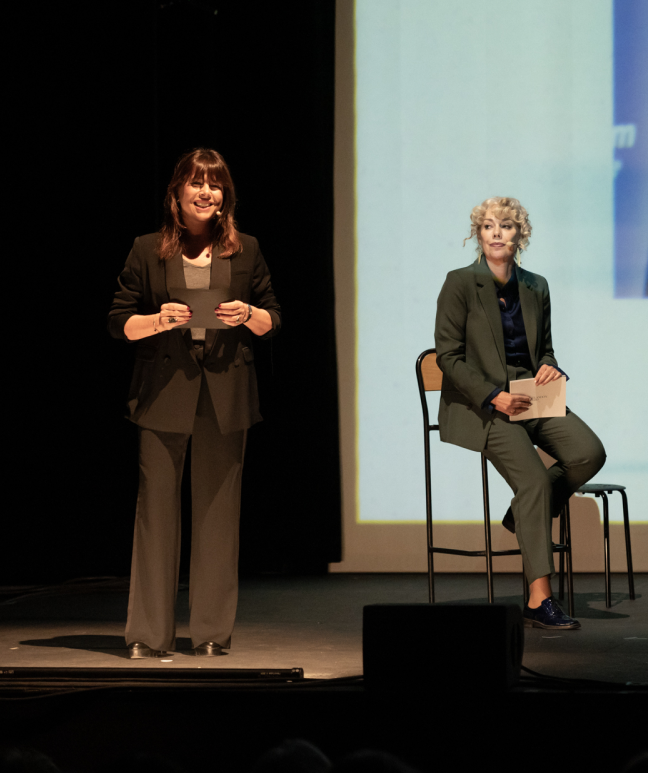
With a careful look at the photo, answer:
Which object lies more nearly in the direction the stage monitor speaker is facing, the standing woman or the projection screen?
the projection screen

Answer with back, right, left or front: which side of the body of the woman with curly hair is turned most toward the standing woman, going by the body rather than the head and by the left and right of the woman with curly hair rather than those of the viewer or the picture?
right

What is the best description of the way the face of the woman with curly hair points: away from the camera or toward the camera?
toward the camera

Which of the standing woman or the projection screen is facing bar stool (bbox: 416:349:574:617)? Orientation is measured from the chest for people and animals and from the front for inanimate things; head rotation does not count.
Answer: the projection screen

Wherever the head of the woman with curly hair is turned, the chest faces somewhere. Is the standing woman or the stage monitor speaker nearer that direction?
the stage monitor speaker

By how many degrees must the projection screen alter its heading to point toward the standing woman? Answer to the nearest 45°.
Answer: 0° — it already faces them

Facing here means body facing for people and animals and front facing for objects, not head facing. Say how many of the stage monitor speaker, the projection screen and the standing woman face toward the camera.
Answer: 2

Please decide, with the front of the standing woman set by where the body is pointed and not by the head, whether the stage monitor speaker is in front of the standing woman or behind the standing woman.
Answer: in front

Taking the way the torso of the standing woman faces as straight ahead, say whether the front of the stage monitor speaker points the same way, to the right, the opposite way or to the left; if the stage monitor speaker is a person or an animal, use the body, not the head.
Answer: the opposite way

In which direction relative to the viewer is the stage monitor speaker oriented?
away from the camera

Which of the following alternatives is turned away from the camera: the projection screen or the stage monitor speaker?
the stage monitor speaker

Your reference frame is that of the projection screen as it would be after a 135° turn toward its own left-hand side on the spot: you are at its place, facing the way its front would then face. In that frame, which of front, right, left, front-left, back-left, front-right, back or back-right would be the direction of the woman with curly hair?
back-right

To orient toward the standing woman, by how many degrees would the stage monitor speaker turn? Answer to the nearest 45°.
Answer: approximately 45° to its left

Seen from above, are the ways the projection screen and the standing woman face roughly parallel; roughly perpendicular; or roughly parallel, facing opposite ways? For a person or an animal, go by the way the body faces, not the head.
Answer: roughly parallel

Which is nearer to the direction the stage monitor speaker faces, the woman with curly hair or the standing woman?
the woman with curly hair

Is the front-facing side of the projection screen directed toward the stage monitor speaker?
yes

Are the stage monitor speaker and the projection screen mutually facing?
yes

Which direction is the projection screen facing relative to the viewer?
toward the camera
